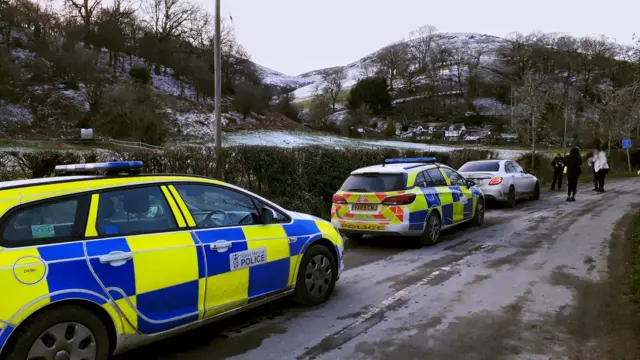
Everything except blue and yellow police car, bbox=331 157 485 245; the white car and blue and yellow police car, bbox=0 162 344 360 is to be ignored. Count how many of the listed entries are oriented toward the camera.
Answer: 0

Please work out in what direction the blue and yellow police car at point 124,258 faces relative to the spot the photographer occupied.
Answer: facing away from the viewer and to the right of the viewer

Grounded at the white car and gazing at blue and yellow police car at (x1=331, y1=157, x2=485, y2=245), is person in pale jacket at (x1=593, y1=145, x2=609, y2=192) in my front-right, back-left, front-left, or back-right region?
back-left

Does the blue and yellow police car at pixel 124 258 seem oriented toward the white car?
yes

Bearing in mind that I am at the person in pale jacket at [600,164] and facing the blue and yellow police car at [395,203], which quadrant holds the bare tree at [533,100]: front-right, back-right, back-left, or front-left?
back-right

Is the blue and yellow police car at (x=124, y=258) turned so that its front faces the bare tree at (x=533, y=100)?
yes

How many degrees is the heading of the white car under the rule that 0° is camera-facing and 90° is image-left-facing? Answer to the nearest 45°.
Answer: approximately 225°

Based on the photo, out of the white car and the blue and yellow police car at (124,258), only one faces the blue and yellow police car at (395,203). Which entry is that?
the blue and yellow police car at (124,258)

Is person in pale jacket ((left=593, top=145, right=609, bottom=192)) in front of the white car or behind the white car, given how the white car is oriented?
in front

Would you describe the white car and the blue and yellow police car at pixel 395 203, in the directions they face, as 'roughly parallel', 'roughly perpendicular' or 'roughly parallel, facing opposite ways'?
roughly parallel

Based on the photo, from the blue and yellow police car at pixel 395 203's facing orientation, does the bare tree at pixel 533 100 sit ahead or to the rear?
ahead

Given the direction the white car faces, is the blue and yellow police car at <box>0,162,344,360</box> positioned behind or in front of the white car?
behind
